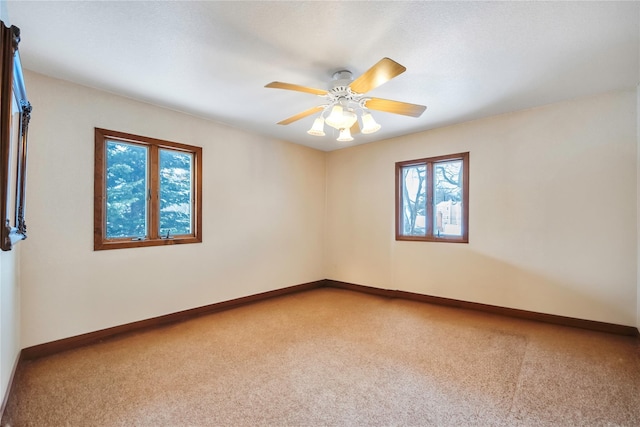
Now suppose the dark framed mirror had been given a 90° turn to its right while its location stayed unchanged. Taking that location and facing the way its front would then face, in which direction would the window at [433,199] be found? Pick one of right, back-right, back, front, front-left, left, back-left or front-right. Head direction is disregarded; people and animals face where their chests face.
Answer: left

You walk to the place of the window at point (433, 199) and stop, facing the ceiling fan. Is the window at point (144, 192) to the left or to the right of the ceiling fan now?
right

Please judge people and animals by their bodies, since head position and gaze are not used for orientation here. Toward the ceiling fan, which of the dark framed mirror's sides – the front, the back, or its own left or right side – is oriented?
front

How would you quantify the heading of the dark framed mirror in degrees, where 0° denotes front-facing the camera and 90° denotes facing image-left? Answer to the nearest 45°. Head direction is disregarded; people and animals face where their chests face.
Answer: approximately 270°

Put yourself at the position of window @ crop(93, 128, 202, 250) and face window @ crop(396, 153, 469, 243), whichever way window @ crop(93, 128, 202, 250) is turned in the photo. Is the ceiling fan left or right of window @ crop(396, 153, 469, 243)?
right

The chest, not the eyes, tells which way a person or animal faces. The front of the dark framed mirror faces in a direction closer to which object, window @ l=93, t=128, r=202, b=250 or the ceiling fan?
the ceiling fan

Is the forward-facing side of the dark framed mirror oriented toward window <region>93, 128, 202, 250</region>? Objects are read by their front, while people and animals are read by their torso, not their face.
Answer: no
